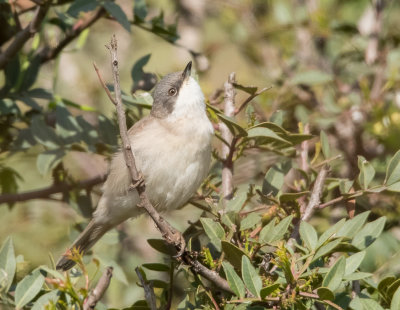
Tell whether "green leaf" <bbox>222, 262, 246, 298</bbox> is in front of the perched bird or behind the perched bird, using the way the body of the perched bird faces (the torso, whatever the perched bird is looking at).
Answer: in front

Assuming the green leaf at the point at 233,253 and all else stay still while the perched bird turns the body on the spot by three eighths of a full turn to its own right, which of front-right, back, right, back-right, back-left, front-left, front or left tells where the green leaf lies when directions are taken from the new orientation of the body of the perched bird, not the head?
left

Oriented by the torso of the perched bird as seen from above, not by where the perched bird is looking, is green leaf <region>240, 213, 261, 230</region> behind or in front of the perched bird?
in front

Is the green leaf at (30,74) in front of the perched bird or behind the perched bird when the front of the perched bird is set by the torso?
behind

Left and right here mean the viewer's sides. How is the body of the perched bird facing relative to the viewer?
facing the viewer and to the right of the viewer

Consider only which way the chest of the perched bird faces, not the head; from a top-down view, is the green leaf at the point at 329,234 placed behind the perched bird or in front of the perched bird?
in front

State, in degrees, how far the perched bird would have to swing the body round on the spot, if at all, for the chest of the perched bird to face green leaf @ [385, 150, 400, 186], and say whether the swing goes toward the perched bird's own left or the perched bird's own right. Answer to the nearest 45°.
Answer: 0° — it already faces it

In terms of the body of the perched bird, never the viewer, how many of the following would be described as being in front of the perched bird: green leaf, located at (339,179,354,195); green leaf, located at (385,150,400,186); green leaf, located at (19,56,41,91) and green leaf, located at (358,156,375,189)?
3

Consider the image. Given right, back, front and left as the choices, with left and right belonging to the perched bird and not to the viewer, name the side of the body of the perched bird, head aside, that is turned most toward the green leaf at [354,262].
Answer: front
